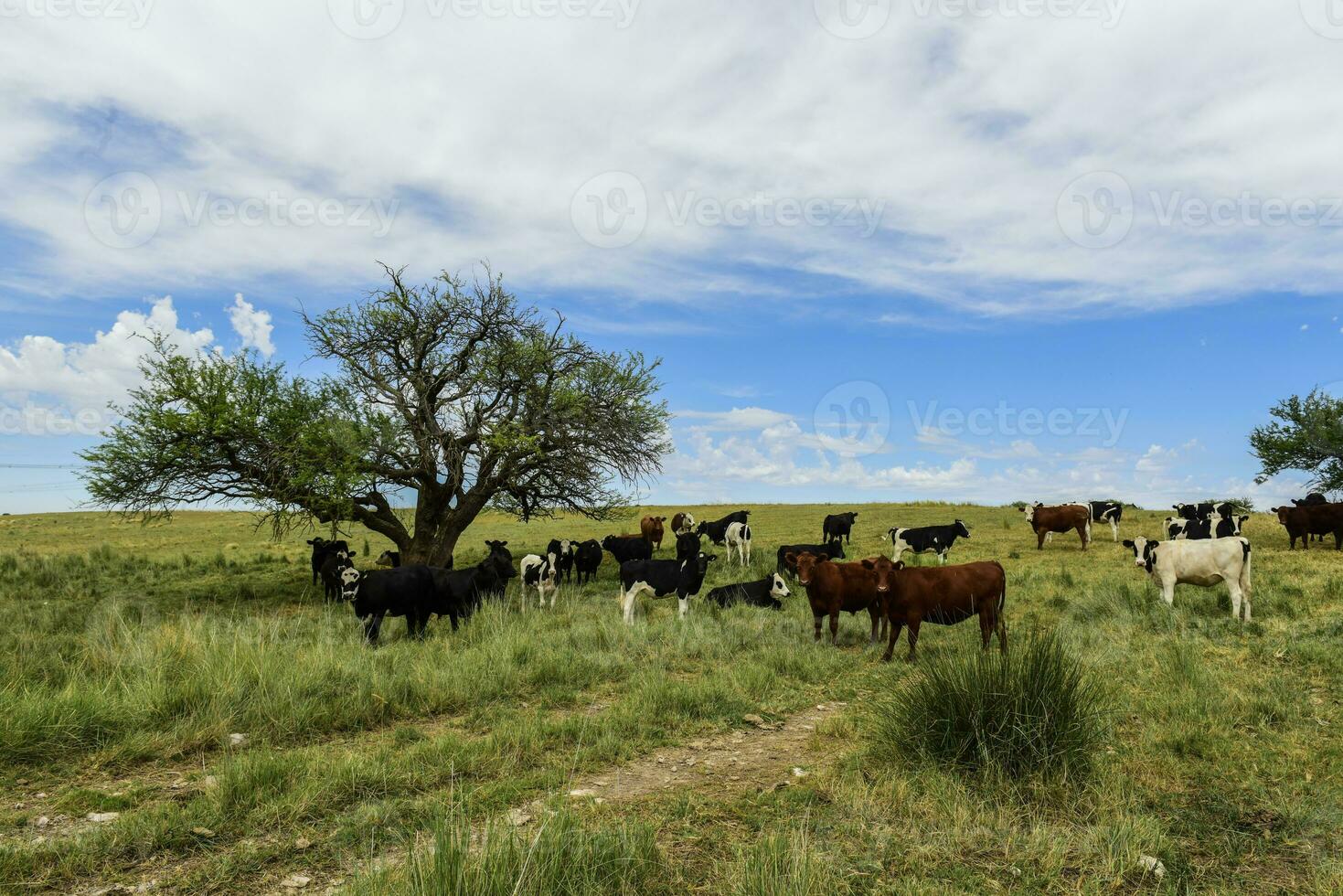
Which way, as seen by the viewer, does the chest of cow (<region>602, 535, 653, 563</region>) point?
to the viewer's left

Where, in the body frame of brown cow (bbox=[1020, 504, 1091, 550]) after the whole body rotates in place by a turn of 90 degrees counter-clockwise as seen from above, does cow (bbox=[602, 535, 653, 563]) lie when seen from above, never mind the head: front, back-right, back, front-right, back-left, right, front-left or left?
front-right

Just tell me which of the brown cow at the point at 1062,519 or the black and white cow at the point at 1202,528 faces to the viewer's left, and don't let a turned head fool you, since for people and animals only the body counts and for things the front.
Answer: the brown cow

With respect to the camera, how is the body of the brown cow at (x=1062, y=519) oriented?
to the viewer's left

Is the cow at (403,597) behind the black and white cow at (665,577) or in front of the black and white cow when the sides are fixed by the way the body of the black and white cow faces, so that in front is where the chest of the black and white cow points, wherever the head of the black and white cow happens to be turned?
behind

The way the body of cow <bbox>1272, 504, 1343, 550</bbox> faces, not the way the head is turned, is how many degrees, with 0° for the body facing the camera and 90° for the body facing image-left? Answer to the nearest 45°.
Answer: approximately 90°

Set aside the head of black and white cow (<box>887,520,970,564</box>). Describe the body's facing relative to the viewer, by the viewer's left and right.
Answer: facing to the right of the viewer

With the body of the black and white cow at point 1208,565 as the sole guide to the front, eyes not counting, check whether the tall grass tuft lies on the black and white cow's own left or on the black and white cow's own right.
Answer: on the black and white cow's own left

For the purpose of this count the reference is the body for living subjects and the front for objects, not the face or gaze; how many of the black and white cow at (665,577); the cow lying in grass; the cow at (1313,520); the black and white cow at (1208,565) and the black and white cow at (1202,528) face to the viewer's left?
2

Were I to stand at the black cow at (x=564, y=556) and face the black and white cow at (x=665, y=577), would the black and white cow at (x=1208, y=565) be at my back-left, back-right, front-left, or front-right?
front-left

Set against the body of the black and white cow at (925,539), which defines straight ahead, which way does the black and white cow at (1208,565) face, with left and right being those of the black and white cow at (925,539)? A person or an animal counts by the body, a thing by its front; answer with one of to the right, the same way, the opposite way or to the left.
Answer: the opposite way

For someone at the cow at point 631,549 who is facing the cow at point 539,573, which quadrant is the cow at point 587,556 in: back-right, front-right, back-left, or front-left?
front-right

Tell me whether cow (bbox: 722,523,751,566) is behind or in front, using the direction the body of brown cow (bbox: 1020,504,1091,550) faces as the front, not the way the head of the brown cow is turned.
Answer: in front

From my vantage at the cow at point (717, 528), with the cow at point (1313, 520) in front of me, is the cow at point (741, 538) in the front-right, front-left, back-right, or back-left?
front-right

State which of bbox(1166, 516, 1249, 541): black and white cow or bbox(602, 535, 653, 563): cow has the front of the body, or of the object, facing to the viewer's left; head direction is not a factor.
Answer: the cow

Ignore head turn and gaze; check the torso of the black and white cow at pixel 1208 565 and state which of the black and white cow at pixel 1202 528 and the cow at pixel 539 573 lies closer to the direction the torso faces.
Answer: the cow
